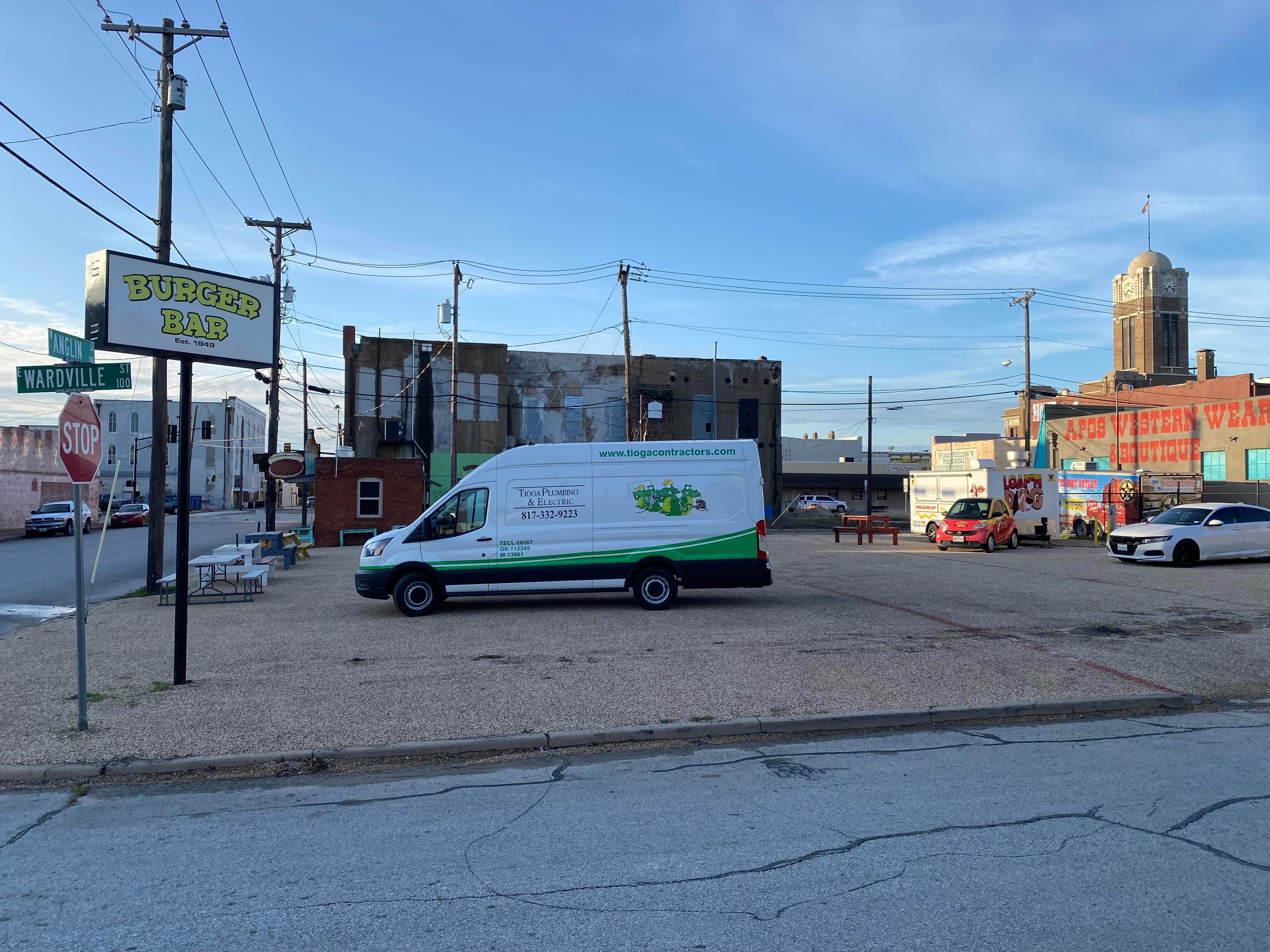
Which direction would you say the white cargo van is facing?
to the viewer's left

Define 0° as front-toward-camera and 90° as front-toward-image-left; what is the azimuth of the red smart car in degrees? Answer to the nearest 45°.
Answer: approximately 45°

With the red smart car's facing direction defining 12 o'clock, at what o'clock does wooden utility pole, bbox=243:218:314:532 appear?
The wooden utility pole is roughly at 1 o'clock from the red smart car.

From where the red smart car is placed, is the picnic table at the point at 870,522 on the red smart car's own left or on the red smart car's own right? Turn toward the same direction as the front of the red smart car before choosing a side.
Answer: on the red smart car's own right

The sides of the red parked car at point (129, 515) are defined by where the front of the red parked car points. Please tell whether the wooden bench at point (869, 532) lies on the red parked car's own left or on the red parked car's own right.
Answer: on the red parked car's own left

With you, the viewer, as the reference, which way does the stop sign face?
facing the viewer and to the right of the viewer

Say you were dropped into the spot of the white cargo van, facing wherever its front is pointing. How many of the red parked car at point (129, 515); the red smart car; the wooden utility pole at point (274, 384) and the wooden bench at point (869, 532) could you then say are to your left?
0

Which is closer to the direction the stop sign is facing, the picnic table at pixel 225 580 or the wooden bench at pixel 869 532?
the wooden bench

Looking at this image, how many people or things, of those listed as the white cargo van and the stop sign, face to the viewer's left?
1

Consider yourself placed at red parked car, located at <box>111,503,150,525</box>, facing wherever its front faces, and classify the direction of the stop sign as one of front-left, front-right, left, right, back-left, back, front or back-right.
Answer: front-left

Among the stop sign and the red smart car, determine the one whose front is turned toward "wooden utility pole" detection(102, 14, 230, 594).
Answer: the red smart car

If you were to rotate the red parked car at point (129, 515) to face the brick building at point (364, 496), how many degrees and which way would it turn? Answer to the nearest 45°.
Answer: approximately 45° to its left

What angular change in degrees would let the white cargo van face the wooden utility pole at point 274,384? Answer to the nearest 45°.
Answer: approximately 45° to its right

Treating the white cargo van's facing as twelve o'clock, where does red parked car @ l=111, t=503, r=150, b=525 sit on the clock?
The red parked car is roughly at 2 o'clock from the white cargo van.
